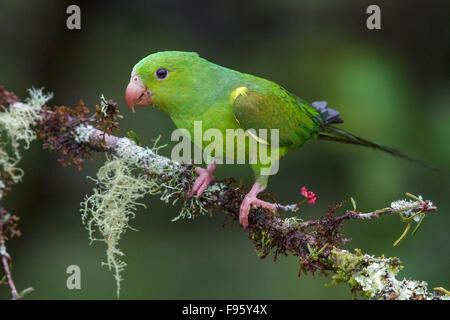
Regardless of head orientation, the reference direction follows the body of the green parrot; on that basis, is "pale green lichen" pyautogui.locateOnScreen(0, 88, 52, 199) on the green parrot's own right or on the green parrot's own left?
on the green parrot's own right

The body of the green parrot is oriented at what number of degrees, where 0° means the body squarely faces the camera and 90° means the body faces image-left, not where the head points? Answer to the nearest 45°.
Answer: approximately 90°
